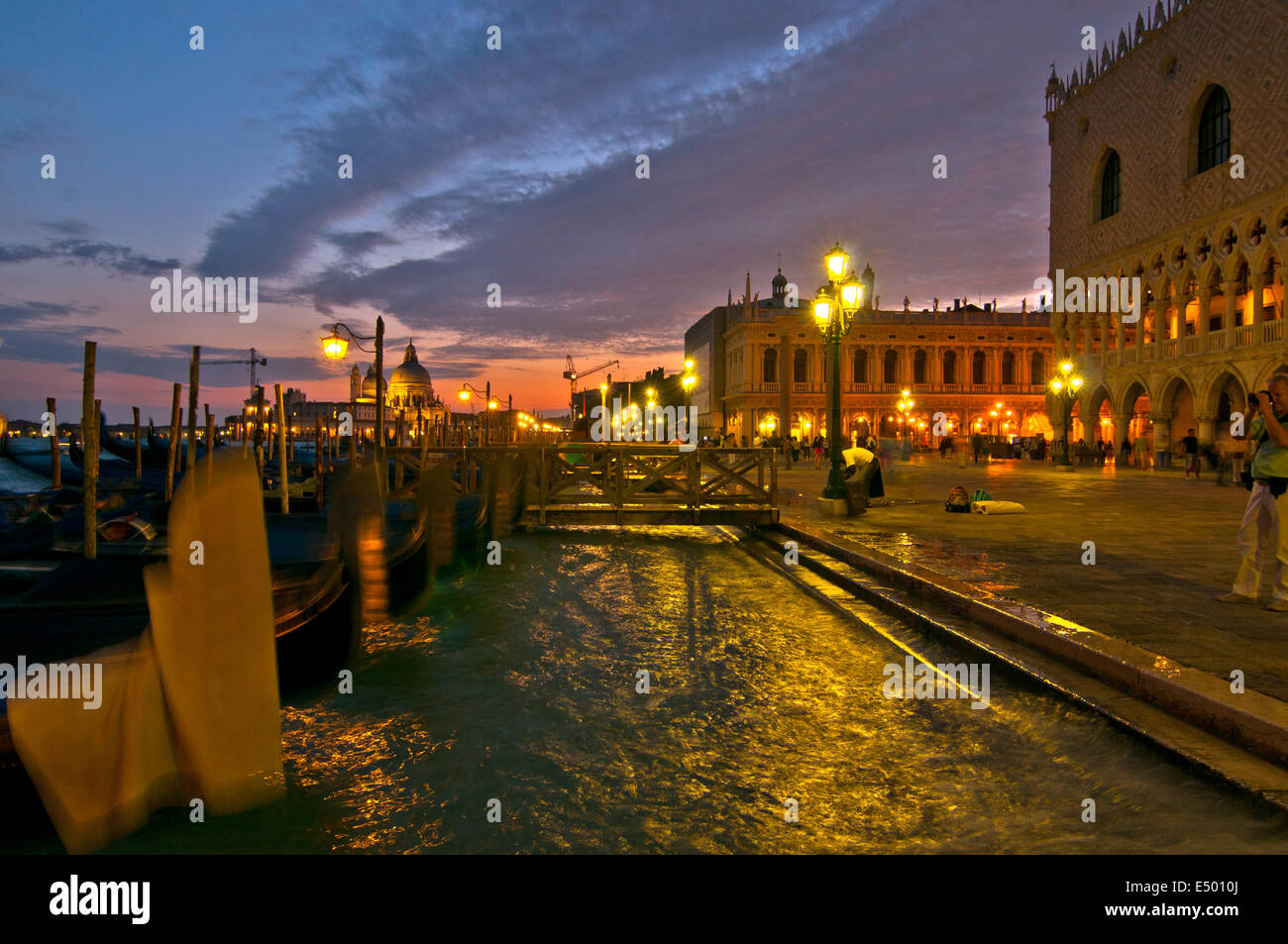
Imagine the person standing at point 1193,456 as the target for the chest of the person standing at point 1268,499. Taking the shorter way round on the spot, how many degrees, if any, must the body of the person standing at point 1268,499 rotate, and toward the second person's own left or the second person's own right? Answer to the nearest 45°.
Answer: approximately 90° to the second person's own right

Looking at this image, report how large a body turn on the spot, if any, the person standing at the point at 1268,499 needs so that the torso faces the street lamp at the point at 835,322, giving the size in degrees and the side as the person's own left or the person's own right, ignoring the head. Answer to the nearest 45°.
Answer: approximately 45° to the person's own right

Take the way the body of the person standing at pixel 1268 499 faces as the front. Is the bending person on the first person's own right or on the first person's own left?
on the first person's own right

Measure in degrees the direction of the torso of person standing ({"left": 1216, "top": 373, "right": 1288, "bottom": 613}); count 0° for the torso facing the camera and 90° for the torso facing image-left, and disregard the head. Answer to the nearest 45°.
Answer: approximately 90°

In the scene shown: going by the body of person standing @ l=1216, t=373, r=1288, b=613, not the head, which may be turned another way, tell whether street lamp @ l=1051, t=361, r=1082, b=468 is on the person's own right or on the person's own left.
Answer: on the person's own right

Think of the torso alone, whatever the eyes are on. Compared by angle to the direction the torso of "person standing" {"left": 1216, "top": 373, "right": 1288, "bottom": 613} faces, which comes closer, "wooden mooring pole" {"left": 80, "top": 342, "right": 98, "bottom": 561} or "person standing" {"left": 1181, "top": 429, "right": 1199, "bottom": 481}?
the wooden mooring pole
